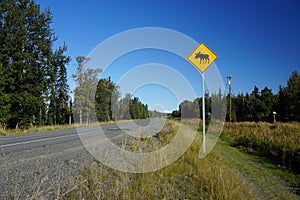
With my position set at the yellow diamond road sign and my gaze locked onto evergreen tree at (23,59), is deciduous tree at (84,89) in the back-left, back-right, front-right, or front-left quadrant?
front-right

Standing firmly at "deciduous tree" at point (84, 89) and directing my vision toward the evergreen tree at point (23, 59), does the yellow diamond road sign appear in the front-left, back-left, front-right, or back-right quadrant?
front-left

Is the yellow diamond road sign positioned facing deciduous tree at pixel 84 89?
no

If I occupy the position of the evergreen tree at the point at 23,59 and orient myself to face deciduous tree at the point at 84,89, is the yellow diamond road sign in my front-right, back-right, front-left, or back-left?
back-right

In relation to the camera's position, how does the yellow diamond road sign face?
facing the viewer
